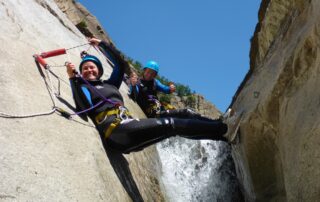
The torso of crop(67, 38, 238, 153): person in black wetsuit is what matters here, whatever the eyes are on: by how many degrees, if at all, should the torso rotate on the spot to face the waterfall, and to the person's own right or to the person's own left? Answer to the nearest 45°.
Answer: approximately 90° to the person's own left

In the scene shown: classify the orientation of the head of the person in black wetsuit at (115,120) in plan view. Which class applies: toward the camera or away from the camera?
toward the camera

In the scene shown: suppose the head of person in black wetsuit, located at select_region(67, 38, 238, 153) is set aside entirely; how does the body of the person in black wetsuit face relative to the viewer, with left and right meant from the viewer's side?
facing the viewer and to the right of the viewer

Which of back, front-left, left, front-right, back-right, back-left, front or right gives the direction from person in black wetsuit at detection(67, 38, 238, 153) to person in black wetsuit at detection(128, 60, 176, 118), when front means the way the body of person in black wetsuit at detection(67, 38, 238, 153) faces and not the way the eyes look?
back-left
